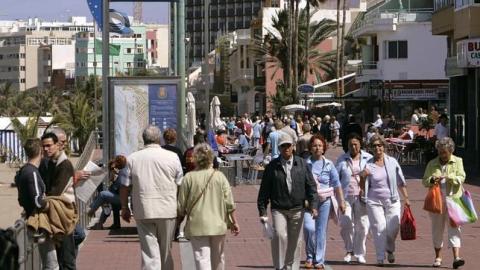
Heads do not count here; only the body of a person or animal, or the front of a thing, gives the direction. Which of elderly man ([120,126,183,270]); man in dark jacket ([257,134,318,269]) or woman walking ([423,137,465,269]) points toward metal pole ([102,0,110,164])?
the elderly man

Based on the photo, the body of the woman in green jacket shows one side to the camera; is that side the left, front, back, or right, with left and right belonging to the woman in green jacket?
back

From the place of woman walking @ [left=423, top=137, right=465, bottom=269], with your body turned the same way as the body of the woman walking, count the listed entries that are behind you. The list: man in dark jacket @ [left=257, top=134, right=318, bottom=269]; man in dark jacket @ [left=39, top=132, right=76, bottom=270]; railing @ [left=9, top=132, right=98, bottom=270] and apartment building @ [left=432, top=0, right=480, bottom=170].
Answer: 1

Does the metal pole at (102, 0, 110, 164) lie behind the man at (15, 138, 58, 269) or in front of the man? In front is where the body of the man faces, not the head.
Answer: in front

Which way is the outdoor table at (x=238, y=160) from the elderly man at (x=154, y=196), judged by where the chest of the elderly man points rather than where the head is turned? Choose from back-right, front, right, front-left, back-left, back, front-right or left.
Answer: front

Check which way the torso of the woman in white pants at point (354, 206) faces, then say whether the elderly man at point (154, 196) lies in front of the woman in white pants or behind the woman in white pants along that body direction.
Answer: in front

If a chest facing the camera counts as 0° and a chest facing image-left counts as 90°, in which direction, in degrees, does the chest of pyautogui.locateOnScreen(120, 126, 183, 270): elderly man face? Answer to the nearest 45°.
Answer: approximately 180°

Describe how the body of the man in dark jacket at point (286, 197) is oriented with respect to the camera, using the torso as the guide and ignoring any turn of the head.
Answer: toward the camera

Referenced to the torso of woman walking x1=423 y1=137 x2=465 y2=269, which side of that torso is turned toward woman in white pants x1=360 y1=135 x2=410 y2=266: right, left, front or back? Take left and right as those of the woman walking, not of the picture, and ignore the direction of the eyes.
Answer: right

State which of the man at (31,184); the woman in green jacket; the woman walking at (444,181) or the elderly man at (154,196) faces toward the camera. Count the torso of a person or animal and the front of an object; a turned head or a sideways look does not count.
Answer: the woman walking

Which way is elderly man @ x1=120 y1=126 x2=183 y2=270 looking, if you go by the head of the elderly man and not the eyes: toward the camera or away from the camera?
away from the camera
